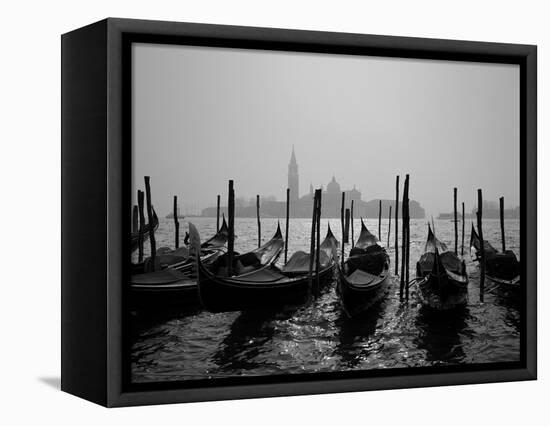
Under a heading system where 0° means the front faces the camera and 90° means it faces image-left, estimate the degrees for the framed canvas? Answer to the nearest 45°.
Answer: approximately 315°
